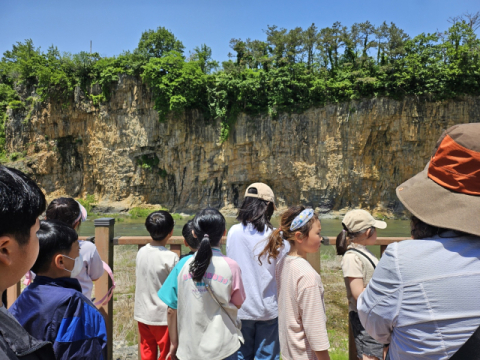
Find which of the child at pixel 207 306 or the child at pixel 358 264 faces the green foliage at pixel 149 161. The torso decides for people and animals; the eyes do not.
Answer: the child at pixel 207 306

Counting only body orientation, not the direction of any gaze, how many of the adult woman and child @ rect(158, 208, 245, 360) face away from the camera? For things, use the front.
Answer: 2

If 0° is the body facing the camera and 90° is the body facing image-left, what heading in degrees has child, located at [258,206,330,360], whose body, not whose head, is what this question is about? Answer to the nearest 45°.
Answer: approximately 225°

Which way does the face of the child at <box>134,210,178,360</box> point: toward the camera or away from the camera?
away from the camera

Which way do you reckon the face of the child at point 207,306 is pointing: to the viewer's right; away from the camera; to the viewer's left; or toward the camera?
away from the camera

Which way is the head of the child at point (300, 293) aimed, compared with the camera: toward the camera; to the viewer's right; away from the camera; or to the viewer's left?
to the viewer's right

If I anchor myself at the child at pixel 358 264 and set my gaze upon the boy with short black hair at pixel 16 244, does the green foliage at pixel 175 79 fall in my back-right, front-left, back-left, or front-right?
back-right

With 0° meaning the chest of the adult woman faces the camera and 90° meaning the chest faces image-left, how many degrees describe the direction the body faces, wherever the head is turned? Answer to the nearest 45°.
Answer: approximately 180°

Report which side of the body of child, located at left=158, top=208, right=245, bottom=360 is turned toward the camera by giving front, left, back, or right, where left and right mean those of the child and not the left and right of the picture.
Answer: back

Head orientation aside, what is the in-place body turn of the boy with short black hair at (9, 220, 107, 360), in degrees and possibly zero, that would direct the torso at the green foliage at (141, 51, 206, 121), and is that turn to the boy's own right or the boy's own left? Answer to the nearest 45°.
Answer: approximately 45° to the boy's own left
